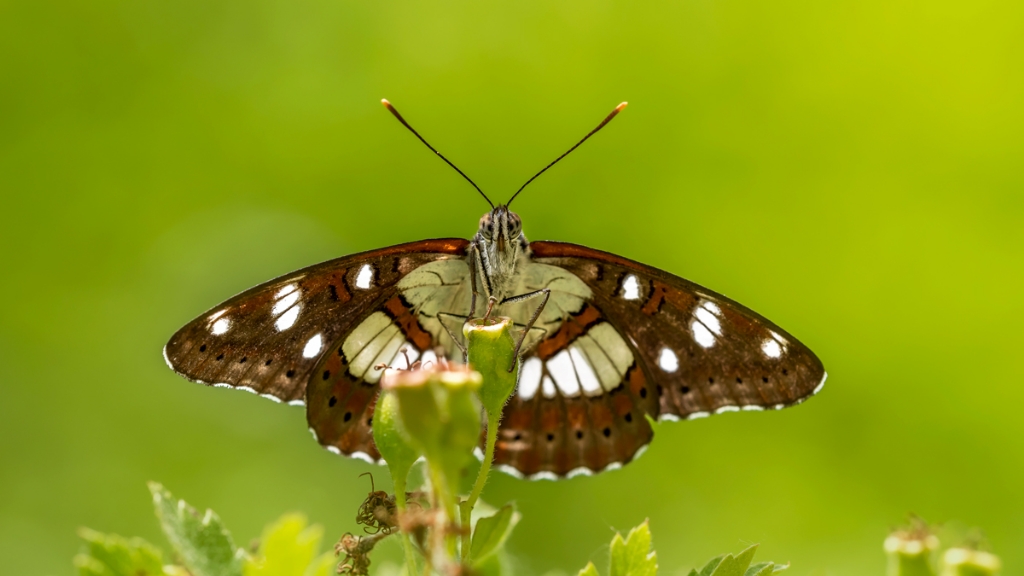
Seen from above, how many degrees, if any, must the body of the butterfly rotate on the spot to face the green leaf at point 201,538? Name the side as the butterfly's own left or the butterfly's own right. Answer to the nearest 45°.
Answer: approximately 45° to the butterfly's own right

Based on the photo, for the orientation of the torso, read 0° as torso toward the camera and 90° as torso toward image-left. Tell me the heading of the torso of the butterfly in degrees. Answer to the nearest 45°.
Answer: approximately 0°

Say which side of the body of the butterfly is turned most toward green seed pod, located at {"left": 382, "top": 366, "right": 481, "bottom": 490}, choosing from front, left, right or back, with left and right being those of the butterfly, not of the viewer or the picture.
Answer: front
